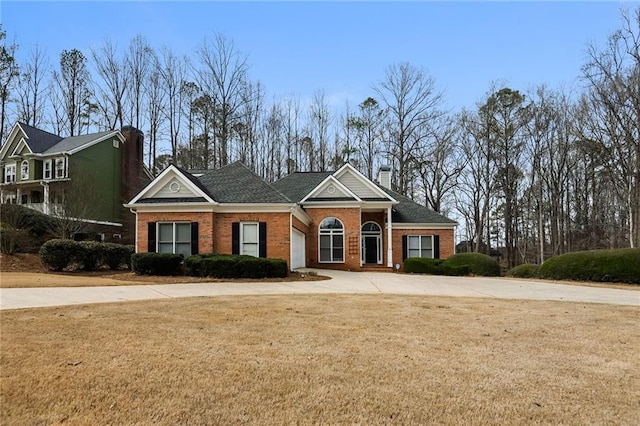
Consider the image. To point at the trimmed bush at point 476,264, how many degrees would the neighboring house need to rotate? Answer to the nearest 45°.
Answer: approximately 90° to its left

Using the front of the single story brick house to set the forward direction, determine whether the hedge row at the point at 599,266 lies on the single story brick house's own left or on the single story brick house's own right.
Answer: on the single story brick house's own left

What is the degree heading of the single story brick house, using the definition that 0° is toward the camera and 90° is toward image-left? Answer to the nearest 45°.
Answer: approximately 0°

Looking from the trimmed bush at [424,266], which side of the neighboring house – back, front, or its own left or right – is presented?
left

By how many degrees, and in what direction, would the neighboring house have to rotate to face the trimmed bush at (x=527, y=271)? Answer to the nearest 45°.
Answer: approximately 90° to its left

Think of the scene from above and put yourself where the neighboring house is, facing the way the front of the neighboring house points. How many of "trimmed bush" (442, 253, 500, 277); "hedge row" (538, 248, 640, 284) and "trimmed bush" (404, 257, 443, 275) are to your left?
3

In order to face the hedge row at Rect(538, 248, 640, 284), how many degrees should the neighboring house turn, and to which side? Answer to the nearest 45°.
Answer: approximately 90° to its left

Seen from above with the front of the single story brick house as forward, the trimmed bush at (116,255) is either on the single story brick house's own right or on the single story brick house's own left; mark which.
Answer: on the single story brick house's own right

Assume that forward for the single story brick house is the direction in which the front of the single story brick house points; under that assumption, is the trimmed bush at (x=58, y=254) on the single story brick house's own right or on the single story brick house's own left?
on the single story brick house's own right

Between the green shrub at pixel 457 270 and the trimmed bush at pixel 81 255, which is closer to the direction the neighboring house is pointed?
the trimmed bush

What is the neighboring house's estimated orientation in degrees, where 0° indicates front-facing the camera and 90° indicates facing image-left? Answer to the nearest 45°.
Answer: approximately 45°
